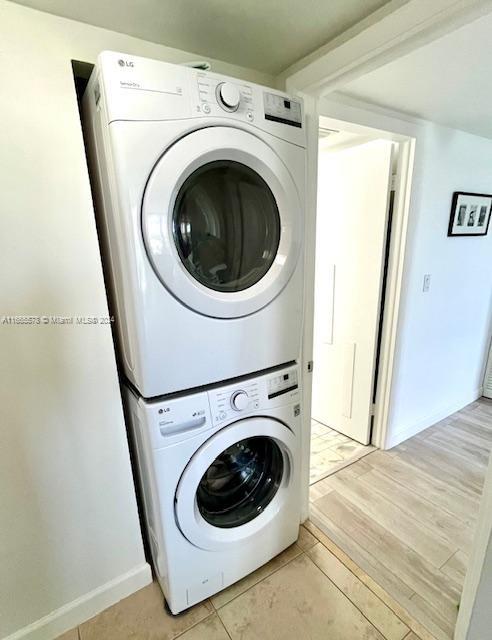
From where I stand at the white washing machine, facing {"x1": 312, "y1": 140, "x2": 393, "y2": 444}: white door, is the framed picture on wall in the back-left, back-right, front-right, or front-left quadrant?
front-right

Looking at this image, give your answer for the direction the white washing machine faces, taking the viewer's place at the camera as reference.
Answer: facing the viewer and to the right of the viewer

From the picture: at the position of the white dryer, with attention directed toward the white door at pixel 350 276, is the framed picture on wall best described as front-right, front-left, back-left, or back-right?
front-right

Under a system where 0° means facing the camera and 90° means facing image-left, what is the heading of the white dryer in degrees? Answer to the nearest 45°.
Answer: approximately 315°

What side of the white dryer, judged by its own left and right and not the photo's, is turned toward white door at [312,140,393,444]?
left

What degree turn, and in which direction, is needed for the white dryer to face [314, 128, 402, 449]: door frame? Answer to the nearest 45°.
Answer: approximately 90° to its left

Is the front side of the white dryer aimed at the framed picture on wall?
no
